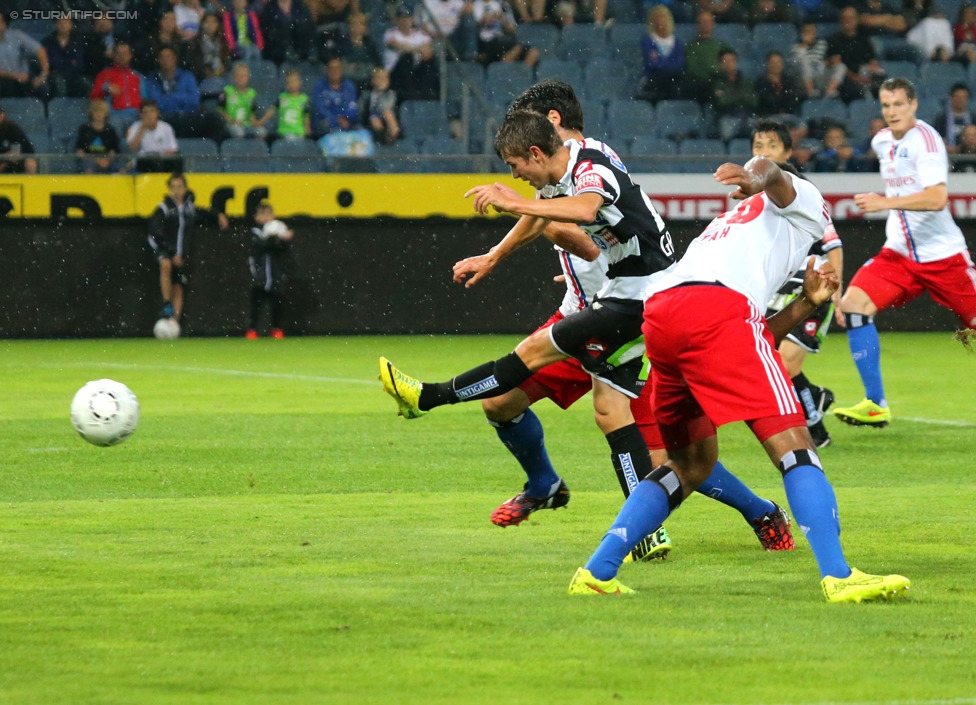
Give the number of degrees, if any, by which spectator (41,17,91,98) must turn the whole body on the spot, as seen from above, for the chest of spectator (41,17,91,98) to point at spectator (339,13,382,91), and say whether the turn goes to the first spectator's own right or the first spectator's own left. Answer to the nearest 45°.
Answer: approximately 90° to the first spectator's own left

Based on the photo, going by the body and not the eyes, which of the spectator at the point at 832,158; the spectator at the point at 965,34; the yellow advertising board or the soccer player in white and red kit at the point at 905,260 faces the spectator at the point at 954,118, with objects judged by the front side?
the spectator at the point at 965,34

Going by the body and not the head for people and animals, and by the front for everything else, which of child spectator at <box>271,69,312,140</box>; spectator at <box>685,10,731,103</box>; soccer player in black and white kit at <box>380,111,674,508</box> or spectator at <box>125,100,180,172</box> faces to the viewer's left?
the soccer player in black and white kit

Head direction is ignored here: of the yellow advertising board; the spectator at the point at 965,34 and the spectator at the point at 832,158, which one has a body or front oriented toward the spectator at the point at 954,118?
the spectator at the point at 965,34

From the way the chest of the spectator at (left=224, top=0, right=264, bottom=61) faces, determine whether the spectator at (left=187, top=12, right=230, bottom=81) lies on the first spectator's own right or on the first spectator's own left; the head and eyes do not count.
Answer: on the first spectator's own right

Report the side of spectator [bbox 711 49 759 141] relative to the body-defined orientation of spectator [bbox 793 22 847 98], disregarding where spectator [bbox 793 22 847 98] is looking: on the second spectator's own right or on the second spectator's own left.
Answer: on the second spectator's own right

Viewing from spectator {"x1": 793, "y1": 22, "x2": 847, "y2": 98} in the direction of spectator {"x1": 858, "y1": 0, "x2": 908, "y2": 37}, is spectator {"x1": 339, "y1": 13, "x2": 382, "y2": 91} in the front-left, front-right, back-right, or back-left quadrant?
back-left

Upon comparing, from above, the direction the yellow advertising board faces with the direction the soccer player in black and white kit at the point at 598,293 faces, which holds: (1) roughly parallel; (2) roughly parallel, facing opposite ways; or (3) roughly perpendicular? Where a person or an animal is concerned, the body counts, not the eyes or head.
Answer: roughly perpendicular
